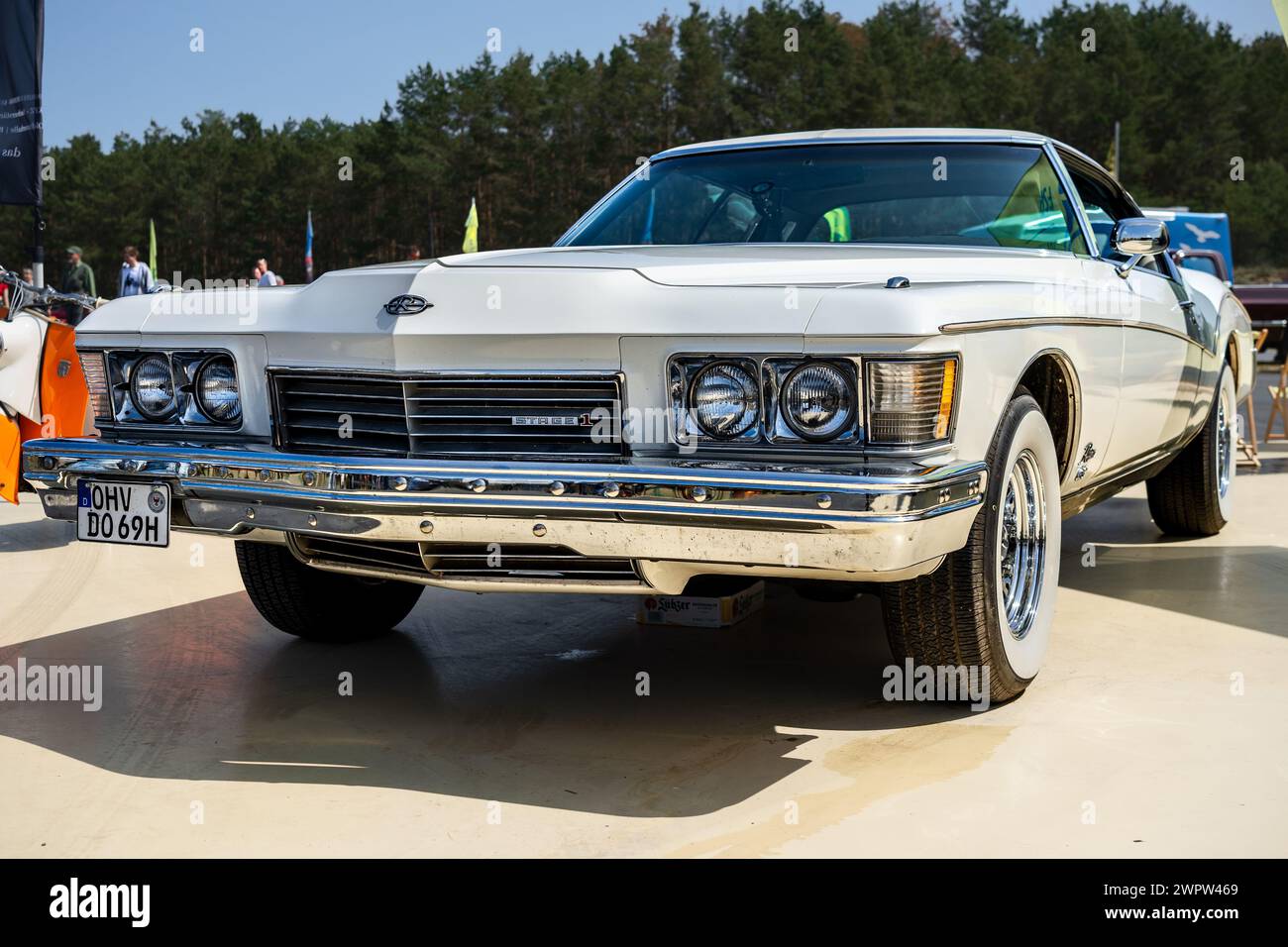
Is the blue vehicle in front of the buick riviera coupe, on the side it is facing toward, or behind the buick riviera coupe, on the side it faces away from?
behind

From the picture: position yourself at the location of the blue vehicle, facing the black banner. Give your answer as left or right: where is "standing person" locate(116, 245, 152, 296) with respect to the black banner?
right

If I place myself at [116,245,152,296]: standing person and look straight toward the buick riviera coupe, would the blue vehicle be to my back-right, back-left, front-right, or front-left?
front-left

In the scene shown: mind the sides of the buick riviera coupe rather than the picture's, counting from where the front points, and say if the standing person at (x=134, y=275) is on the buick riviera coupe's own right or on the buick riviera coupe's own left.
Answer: on the buick riviera coupe's own right

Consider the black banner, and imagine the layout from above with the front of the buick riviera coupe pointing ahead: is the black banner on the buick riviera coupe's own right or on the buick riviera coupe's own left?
on the buick riviera coupe's own right

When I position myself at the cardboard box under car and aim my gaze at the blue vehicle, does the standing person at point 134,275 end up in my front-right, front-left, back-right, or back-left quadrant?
front-left

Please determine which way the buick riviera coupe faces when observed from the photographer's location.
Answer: facing the viewer and to the left of the viewer
